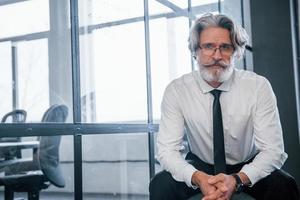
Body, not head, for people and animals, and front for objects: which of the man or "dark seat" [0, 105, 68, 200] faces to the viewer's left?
the dark seat

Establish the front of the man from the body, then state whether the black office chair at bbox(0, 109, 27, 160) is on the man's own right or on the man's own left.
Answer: on the man's own right

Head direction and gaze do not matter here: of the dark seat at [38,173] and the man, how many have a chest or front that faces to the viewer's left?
1

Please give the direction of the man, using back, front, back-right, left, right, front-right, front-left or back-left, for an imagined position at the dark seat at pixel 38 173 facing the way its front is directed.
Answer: back-left

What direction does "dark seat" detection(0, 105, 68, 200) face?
to the viewer's left
